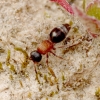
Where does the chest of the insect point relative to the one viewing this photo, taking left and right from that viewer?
facing the viewer and to the left of the viewer
